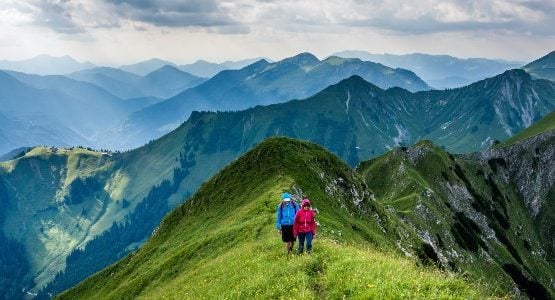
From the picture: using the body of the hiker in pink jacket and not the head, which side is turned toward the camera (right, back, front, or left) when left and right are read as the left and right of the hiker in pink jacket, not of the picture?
front

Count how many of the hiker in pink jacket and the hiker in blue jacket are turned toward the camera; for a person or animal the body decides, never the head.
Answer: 2

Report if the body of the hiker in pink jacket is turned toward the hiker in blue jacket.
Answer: no

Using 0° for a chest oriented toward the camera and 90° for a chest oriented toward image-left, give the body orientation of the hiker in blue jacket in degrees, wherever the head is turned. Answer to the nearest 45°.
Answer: approximately 0°

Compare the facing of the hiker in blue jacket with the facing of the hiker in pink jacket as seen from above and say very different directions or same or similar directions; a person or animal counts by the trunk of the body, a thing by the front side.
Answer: same or similar directions
